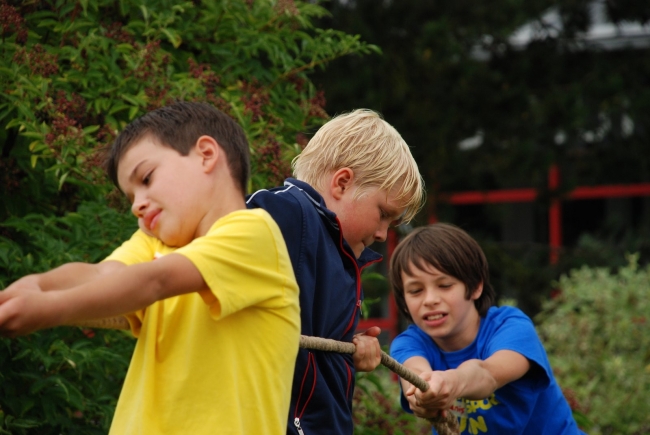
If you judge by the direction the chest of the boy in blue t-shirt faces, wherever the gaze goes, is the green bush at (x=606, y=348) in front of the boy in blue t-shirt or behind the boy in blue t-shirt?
behind

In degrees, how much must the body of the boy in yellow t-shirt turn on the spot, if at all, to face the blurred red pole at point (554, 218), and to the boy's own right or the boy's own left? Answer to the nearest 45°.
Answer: approximately 180°

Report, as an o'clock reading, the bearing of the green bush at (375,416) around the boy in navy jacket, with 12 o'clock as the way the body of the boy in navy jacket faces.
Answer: The green bush is roughly at 9 o'clock from the boy in navy jacket.

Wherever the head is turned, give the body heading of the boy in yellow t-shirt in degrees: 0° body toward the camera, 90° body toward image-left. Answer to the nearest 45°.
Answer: approximately 45°

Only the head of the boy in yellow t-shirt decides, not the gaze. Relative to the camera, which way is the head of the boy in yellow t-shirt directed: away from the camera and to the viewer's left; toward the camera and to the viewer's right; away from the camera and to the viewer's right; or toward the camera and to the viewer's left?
toward the camera and to the viewer's left

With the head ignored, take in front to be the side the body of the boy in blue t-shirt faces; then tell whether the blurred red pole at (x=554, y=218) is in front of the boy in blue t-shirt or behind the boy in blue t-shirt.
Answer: behind
